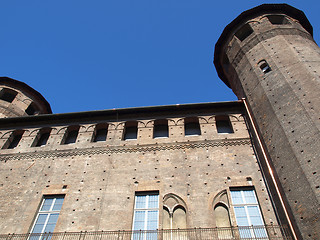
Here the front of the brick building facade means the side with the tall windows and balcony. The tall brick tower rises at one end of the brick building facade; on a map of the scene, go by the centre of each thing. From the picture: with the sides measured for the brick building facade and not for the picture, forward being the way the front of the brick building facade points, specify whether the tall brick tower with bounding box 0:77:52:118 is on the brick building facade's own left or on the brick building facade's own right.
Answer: on the brick building facade's own right

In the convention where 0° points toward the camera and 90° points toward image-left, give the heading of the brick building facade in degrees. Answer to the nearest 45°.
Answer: approximately 0°
